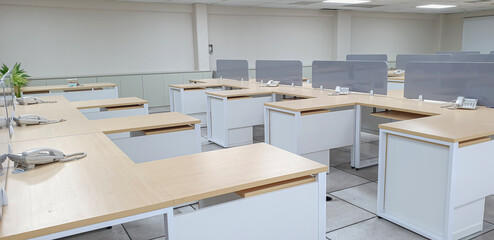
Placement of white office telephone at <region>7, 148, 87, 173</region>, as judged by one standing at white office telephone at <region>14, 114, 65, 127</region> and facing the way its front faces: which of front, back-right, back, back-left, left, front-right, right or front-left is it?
right

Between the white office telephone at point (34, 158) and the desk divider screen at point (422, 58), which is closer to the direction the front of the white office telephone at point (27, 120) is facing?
the desk divider screen

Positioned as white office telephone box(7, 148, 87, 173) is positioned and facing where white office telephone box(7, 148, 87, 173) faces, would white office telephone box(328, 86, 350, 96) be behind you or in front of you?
in front

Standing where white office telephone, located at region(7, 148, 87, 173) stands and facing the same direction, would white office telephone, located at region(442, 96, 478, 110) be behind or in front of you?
in front

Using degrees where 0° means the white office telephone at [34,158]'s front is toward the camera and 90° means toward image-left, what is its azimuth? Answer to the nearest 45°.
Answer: approximately 270°

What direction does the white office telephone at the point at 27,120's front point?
to the viewer's right

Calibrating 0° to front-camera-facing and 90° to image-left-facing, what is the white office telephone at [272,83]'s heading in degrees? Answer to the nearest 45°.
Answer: approximately 45°

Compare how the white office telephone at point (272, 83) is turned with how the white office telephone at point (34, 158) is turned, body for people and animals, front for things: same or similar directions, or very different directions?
very different directions

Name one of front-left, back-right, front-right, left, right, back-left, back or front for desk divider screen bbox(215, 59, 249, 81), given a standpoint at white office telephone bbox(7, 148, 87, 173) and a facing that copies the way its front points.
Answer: front-left

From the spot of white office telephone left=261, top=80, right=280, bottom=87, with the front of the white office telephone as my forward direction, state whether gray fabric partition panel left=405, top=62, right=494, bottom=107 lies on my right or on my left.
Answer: on my left

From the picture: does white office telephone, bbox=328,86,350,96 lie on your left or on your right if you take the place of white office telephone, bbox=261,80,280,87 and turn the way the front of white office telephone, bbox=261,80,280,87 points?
on your left
